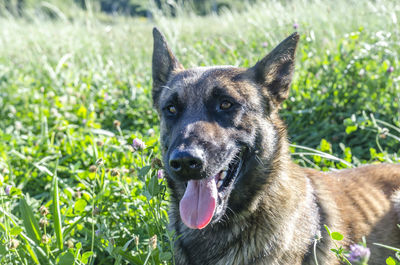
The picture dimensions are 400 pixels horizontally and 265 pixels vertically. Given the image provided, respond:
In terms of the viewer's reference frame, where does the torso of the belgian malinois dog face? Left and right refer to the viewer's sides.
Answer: facing the viewer and to the left of the viewer

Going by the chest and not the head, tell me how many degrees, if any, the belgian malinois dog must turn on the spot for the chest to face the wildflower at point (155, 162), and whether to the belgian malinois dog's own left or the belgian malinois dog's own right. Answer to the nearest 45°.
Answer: approximately 45° to the belgian malinois dog's own right

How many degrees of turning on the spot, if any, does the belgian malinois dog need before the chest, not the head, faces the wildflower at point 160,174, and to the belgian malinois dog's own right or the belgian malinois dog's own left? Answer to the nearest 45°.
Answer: approximately 45° to the belgian malinois dog's own right

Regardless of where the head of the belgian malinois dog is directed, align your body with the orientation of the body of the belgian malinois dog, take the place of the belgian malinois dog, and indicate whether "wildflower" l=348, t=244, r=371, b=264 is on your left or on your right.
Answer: on your left

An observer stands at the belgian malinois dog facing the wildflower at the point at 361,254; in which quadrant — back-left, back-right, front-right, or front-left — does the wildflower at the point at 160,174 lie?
back-right
